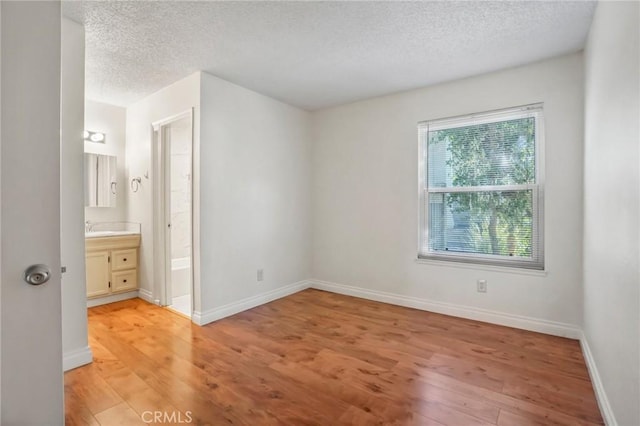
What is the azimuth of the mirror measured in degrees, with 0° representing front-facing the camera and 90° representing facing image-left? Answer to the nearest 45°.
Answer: approximately 0°

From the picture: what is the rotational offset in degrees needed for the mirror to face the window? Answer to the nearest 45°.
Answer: approximately 45° to its left
